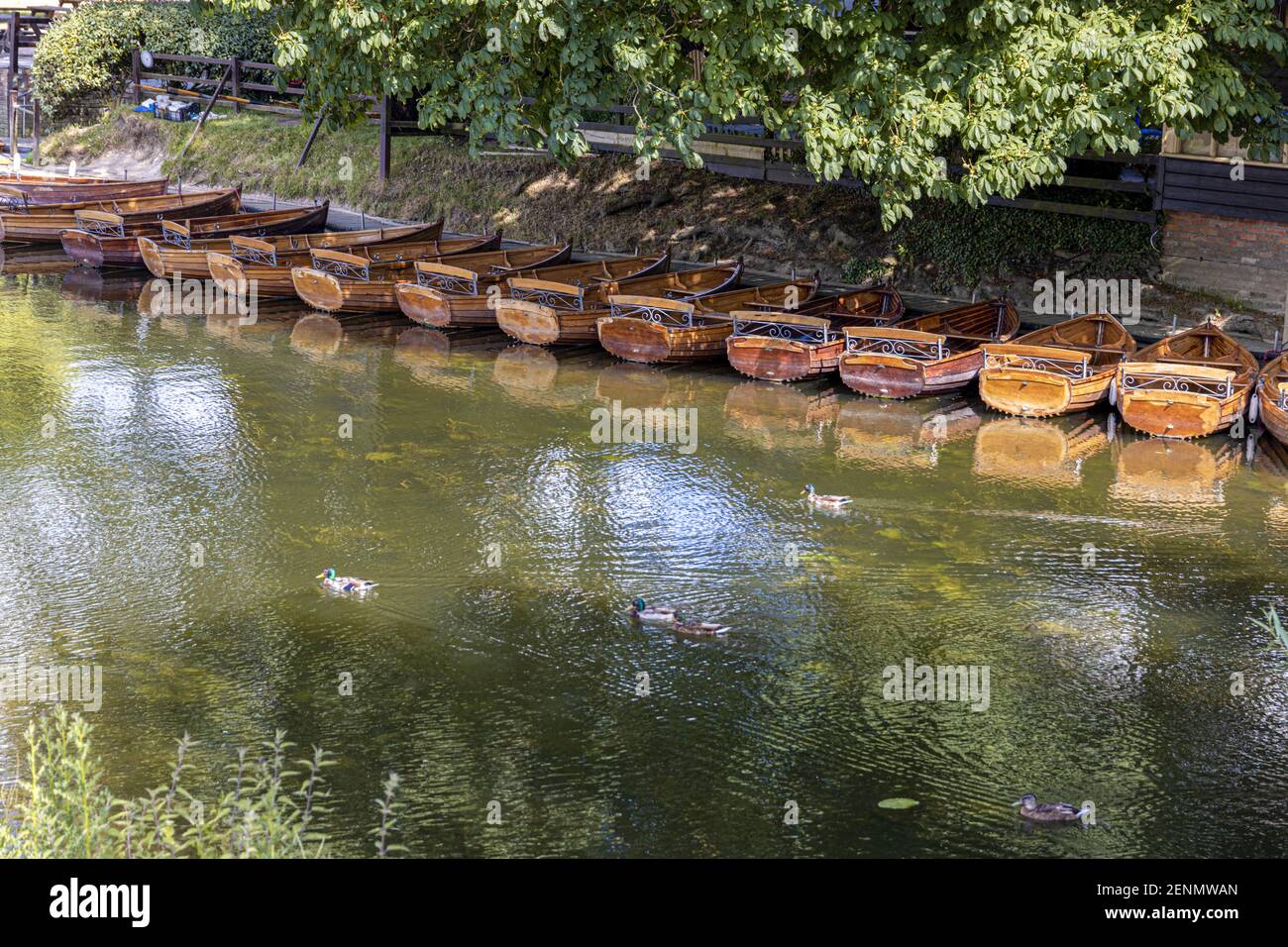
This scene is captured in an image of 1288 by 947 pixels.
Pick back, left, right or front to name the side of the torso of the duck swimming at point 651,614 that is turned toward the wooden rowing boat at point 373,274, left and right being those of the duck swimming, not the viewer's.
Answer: right

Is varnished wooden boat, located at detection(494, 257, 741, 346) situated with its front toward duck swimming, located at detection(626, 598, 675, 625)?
no

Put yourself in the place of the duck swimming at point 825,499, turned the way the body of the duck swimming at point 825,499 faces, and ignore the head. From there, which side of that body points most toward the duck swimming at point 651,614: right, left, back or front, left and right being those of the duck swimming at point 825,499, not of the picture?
left

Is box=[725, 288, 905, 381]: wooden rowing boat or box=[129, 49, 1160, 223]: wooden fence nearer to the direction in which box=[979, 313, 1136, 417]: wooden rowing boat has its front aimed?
the wooden fence

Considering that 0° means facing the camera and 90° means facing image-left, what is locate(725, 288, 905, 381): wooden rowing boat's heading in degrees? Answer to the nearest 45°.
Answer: approximately 225°

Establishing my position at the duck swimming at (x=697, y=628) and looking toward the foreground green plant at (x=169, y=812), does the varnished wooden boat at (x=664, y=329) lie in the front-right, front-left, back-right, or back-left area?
back-right

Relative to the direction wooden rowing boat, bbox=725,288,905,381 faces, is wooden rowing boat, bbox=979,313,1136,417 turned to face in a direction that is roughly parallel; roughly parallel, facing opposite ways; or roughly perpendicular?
roughly parallel

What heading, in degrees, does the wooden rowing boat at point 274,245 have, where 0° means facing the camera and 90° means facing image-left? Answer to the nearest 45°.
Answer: approximately 225°

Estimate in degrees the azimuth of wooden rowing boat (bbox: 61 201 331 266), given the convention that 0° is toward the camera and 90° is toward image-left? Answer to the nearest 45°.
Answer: approximately 225°

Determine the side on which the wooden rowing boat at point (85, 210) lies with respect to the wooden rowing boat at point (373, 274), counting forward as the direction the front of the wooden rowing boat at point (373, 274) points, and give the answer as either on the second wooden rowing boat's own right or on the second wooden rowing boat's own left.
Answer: on the second wooden rowing boat's own left

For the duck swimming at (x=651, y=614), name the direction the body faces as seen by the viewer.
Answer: to the viewer's left

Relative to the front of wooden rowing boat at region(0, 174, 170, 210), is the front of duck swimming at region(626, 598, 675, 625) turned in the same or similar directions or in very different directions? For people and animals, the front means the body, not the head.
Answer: very different directions

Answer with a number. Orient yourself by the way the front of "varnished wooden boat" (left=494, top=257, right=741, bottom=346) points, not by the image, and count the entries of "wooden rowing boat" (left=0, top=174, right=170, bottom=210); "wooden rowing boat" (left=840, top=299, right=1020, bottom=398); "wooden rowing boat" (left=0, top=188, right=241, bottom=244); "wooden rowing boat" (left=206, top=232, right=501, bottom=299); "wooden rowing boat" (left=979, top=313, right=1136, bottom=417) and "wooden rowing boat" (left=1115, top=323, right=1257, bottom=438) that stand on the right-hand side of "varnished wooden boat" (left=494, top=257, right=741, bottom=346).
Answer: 3

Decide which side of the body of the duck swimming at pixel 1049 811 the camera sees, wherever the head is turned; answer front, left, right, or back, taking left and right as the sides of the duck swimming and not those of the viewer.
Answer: left

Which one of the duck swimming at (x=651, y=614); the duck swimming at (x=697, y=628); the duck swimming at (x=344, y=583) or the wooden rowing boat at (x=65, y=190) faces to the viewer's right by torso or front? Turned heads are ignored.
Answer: the wooden rowing boat

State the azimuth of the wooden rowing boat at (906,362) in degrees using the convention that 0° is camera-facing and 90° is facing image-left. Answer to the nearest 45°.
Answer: approximately 225°

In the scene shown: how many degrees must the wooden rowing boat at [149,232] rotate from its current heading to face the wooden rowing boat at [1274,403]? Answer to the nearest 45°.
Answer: approximately 90° to its right

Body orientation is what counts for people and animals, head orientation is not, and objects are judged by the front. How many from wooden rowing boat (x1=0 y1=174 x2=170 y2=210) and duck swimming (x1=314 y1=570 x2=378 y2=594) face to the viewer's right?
1

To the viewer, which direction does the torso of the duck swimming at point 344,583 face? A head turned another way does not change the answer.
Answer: to the viewer's left

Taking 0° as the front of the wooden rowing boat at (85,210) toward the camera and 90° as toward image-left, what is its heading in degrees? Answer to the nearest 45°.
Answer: approximately 225°

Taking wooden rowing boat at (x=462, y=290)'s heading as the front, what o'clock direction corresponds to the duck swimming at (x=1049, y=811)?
The duck swimming is roughly at 4 o'clock from the wooden rowing boat.

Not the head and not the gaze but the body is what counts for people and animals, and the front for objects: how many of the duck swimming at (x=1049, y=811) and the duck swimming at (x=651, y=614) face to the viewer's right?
0
